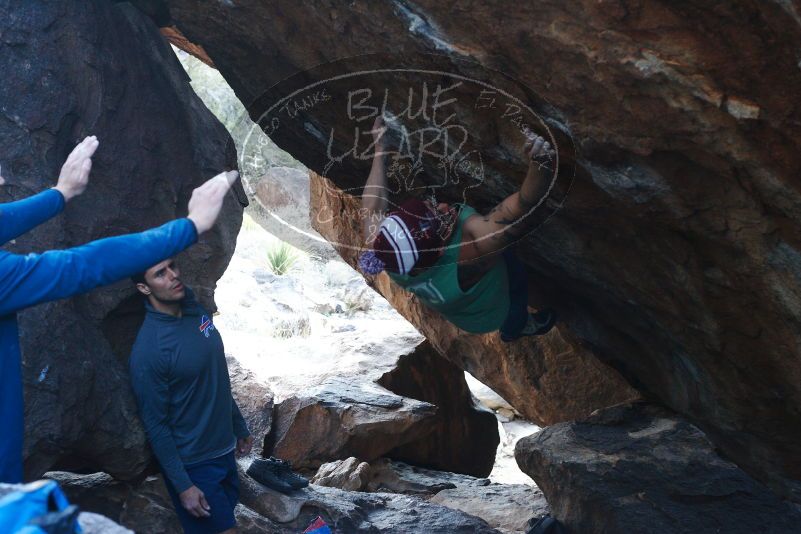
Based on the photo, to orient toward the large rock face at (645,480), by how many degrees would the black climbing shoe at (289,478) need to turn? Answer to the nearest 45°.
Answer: approximately 45° to its left

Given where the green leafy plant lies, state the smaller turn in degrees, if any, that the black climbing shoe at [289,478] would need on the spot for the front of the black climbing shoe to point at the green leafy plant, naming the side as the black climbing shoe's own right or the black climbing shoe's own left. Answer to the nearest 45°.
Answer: approximately 135° to the black climbing shoe's own left

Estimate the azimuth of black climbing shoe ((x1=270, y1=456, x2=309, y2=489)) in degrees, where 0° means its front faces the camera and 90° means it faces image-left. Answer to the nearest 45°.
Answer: approximately 315°
